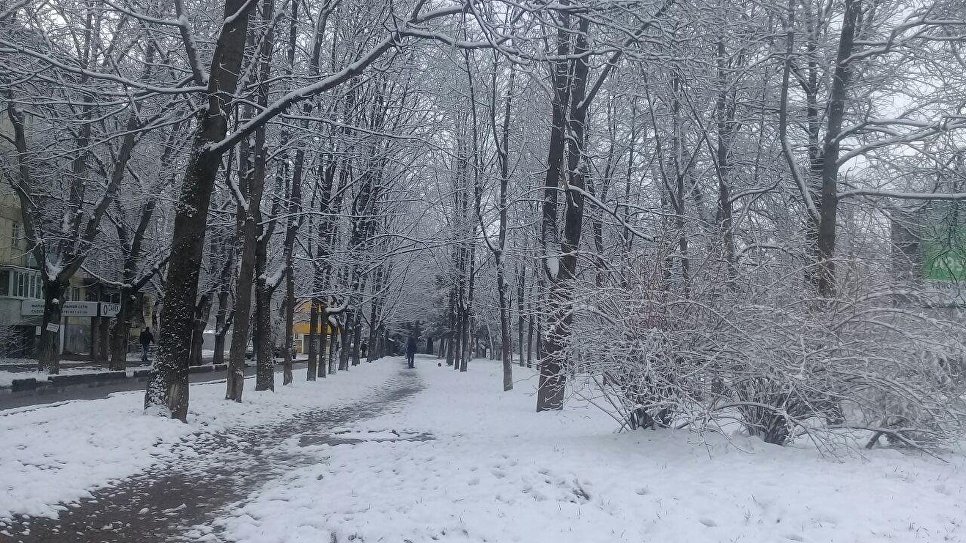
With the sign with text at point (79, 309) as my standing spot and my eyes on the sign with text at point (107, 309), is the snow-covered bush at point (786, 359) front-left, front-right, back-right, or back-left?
front-right

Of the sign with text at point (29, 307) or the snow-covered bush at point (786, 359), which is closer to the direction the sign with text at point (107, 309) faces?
the snow-covered bush

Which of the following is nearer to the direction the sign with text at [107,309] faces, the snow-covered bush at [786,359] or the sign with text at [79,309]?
the snow-covered bush

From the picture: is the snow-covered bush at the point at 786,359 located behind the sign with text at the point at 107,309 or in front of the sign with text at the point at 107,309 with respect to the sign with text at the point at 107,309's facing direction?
in front

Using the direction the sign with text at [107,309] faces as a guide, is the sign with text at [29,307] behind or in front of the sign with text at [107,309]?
behind

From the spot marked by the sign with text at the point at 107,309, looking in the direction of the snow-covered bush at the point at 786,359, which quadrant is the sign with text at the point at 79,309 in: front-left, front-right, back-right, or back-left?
back-right

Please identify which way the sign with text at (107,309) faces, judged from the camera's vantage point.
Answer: facing the viewer and to the right of the viewer
